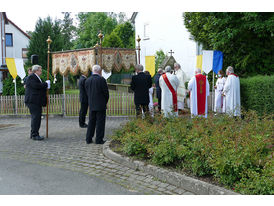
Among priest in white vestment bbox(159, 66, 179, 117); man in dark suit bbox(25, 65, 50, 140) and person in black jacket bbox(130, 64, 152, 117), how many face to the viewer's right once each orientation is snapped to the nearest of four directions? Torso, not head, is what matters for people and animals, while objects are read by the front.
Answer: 1

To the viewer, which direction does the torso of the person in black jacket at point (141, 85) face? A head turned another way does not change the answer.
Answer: away from the camera

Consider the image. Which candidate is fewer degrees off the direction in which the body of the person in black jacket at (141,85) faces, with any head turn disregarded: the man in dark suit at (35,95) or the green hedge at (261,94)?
the green hedge

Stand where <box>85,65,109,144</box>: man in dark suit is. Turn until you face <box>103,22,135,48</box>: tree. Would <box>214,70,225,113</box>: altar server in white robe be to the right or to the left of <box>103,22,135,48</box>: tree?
right

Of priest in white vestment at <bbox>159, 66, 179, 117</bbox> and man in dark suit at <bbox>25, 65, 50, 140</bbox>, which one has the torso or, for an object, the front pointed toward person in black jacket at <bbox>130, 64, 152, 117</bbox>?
the man in dark suit

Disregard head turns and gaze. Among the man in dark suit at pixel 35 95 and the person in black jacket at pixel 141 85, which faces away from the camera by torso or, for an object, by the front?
the person in black jacket

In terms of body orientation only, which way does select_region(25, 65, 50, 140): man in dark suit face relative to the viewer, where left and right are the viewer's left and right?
facing to the right of the viewer

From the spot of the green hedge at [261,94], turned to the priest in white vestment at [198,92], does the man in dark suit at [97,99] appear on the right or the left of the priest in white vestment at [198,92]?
left

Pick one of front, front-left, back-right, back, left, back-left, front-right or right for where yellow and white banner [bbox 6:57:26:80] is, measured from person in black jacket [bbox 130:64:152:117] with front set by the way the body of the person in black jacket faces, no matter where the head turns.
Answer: front-left
